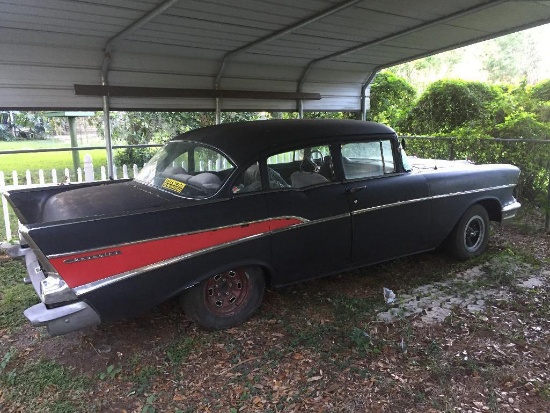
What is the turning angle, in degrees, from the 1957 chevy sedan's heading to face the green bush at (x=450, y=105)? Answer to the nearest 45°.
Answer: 0° — it already faces it

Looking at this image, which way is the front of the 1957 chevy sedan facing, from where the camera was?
facing away from the viewer and to the right of the viewer
